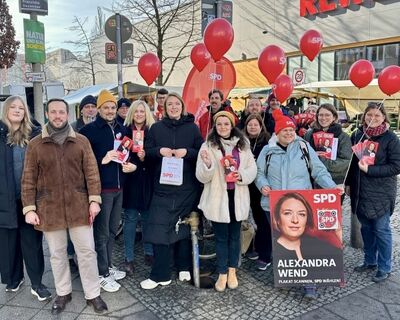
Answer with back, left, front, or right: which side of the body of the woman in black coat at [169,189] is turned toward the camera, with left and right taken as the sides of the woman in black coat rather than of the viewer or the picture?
front

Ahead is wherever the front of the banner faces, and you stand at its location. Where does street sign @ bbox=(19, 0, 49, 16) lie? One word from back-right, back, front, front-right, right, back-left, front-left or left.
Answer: right

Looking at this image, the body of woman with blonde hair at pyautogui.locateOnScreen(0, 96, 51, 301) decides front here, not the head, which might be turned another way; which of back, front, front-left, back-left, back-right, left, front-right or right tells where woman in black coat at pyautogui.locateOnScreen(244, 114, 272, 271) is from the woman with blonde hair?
left

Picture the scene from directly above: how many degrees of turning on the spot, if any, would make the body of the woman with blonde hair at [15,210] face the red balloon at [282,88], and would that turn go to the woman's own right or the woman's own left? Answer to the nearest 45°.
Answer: approximately 90° to the woman's own left

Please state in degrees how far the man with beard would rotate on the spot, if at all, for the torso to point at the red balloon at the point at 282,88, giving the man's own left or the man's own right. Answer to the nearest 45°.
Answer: approximately 135° to the man's own left

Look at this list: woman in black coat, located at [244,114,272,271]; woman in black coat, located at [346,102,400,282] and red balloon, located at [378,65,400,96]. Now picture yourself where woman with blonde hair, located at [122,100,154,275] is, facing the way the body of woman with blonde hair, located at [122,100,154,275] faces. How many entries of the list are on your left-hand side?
3

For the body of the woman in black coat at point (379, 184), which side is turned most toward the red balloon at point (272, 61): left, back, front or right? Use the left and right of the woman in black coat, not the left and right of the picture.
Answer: right

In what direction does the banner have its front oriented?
toward the camera

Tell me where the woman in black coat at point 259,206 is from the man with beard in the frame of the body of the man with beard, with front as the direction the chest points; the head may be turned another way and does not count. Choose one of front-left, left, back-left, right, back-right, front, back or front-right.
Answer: left
